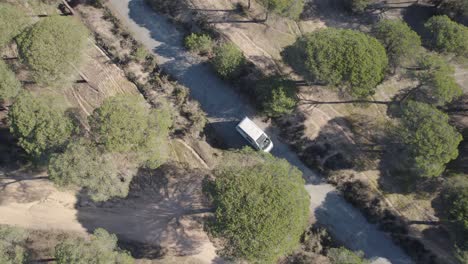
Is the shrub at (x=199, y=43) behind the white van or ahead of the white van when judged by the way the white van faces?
behind

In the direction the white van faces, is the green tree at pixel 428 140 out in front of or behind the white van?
in front

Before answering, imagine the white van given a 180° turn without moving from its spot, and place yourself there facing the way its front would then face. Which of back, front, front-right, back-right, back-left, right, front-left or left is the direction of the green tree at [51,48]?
front-left

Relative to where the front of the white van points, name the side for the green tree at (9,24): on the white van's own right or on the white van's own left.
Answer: on the white van's own right

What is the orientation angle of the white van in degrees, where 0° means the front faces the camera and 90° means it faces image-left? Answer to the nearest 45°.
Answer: approximately 315°

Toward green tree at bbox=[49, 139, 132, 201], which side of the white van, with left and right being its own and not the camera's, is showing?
right

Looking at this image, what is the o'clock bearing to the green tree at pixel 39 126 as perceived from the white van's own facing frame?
The green tree is roughly at 4 o'clock from the white van.

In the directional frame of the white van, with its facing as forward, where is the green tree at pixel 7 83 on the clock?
The green tree is roughly at 4 o'clock from the white van.
